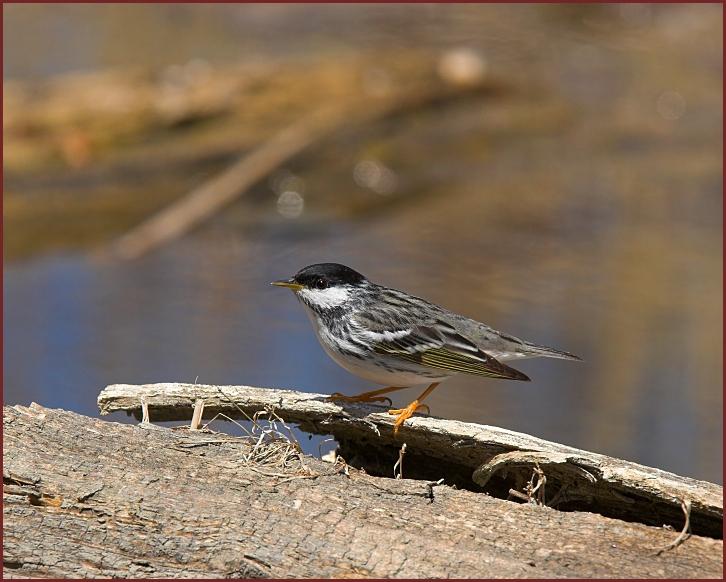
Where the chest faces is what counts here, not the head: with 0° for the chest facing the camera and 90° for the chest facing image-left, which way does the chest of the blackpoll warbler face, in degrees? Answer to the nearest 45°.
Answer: approximately 90°

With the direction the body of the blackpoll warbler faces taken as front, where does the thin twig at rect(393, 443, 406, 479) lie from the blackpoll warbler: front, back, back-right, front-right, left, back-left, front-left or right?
left

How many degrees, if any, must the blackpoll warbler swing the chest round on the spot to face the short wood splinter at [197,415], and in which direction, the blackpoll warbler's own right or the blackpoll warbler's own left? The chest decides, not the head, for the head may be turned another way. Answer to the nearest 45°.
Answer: approximately 45° to the blackpoll warbler's own left
